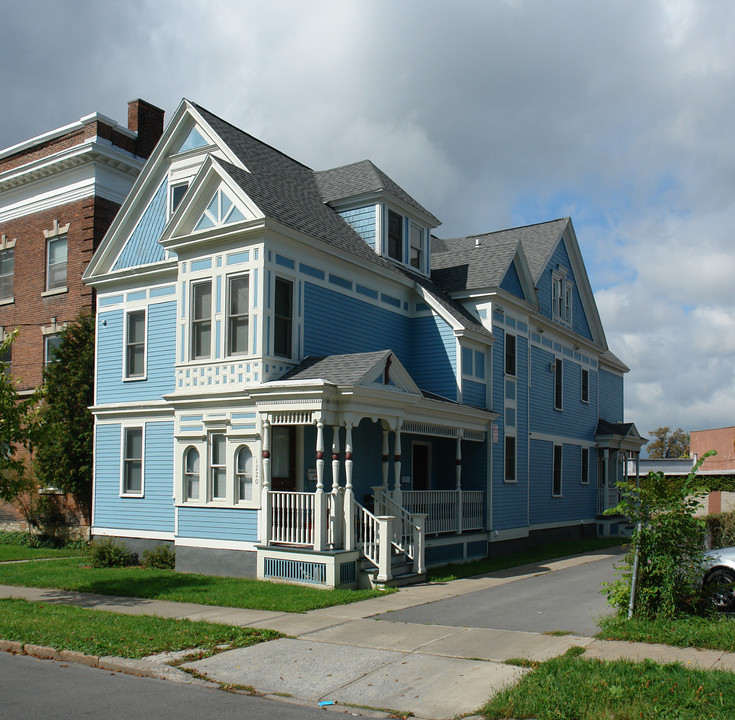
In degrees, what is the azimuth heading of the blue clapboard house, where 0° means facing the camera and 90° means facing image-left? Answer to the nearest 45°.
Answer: approximately 45°

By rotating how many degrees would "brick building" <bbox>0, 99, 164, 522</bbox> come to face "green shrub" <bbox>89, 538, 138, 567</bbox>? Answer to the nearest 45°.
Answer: approximately 45° to its left

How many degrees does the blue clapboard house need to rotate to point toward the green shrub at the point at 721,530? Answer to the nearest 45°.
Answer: approximately 135° to its left

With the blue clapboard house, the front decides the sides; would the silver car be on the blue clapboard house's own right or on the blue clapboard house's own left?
on the blue clapboard house's own left

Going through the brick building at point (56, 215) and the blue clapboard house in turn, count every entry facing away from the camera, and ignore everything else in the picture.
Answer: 0
